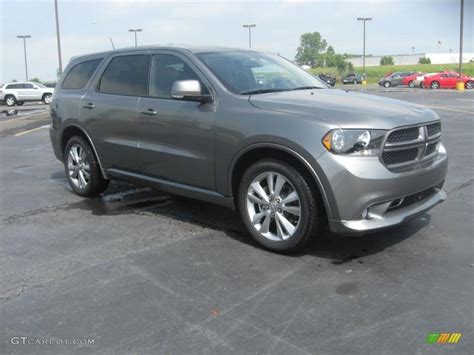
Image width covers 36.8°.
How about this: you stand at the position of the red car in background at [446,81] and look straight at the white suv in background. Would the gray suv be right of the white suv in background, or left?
left

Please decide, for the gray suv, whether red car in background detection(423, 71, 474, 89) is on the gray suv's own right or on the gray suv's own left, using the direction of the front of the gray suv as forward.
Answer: on the gray suv's own left

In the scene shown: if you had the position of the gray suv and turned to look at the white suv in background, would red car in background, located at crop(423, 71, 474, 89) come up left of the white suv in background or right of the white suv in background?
right

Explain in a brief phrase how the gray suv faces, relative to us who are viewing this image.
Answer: facing the viewer and to the right of the viewer

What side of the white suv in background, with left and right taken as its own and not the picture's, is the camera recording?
right
